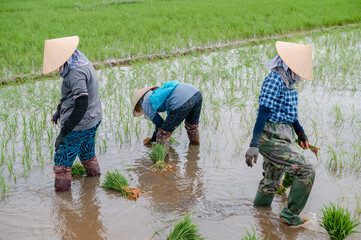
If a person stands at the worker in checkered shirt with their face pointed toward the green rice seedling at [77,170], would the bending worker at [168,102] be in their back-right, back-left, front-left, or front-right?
front-right

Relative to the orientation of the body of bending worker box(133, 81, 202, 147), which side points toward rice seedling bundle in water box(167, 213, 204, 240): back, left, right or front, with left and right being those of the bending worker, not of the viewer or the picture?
left

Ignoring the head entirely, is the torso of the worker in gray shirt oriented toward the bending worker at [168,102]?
no

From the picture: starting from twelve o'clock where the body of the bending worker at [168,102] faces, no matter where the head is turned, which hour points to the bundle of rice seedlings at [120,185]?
The bundle of rice seedlings is roughly at 10 o'clock from the bending worker.

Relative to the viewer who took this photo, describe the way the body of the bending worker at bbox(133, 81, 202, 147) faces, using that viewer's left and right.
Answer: facing to the left of the viewer

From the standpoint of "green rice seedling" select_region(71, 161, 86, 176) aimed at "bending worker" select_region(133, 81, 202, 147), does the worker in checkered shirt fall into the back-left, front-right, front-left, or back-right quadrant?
front-right

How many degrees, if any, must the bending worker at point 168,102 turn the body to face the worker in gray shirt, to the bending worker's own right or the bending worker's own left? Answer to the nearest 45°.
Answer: approximately 45° to the bending worker's own left

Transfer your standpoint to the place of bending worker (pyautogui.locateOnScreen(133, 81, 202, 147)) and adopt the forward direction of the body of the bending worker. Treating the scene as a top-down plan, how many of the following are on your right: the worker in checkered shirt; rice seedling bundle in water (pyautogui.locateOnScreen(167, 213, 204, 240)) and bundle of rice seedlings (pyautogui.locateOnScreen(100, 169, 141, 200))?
0

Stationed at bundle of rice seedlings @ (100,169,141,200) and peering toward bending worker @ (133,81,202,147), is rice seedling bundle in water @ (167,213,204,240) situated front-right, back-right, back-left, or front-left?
back-right
